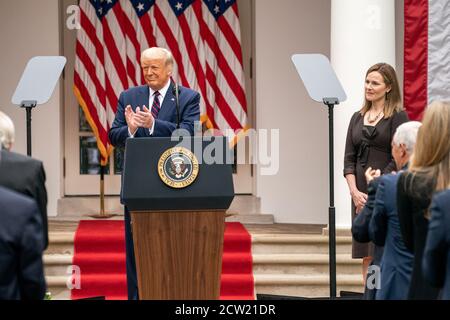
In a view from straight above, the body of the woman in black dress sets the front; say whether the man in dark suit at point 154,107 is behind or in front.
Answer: in front

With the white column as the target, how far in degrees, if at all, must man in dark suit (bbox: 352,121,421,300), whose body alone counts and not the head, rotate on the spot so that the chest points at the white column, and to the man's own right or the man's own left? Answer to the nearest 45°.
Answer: approximately 45° to the man's own right

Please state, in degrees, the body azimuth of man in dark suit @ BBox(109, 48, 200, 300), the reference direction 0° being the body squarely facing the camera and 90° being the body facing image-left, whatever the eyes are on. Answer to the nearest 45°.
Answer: approximately 45°

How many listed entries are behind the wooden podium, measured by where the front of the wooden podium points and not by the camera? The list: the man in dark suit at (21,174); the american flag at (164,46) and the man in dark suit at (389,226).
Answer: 1

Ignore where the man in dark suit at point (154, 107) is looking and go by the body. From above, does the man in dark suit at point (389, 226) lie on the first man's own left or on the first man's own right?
on the first man's own left

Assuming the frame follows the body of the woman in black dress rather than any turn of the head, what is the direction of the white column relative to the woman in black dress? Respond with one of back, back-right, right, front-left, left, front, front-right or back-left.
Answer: back-right

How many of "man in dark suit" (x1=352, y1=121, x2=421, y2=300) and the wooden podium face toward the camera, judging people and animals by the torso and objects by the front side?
1

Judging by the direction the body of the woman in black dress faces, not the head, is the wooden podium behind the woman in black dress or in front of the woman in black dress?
in front

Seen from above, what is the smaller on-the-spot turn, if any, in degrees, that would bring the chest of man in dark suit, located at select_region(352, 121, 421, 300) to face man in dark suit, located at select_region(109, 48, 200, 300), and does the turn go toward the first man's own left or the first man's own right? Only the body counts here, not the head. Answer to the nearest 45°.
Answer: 0° — they already face them

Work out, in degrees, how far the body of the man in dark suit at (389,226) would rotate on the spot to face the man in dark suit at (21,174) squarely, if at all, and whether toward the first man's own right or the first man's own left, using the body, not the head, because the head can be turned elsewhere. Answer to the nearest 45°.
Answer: approximately 45° to the first man's own left

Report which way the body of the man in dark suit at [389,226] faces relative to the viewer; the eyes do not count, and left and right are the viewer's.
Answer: facing away from the viewer and to the left of the viewer

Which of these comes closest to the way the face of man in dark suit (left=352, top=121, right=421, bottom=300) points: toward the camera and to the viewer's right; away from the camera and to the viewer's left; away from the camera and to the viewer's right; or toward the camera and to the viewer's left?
away from the camera and to the viewer's left
